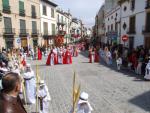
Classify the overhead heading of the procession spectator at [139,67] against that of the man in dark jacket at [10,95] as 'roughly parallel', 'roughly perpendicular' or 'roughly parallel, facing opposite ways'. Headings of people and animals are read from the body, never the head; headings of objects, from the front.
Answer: roughly perpendicular

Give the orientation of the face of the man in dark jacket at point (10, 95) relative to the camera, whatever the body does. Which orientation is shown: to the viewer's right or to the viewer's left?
to the viewer's right

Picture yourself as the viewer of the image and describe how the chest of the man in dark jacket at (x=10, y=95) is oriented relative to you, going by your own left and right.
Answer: facing away from the viewer and to the right of the viewer

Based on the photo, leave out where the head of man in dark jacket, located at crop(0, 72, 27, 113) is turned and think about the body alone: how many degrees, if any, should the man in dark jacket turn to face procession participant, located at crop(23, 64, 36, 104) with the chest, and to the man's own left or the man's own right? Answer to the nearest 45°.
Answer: approximately 45° to the man's own left
